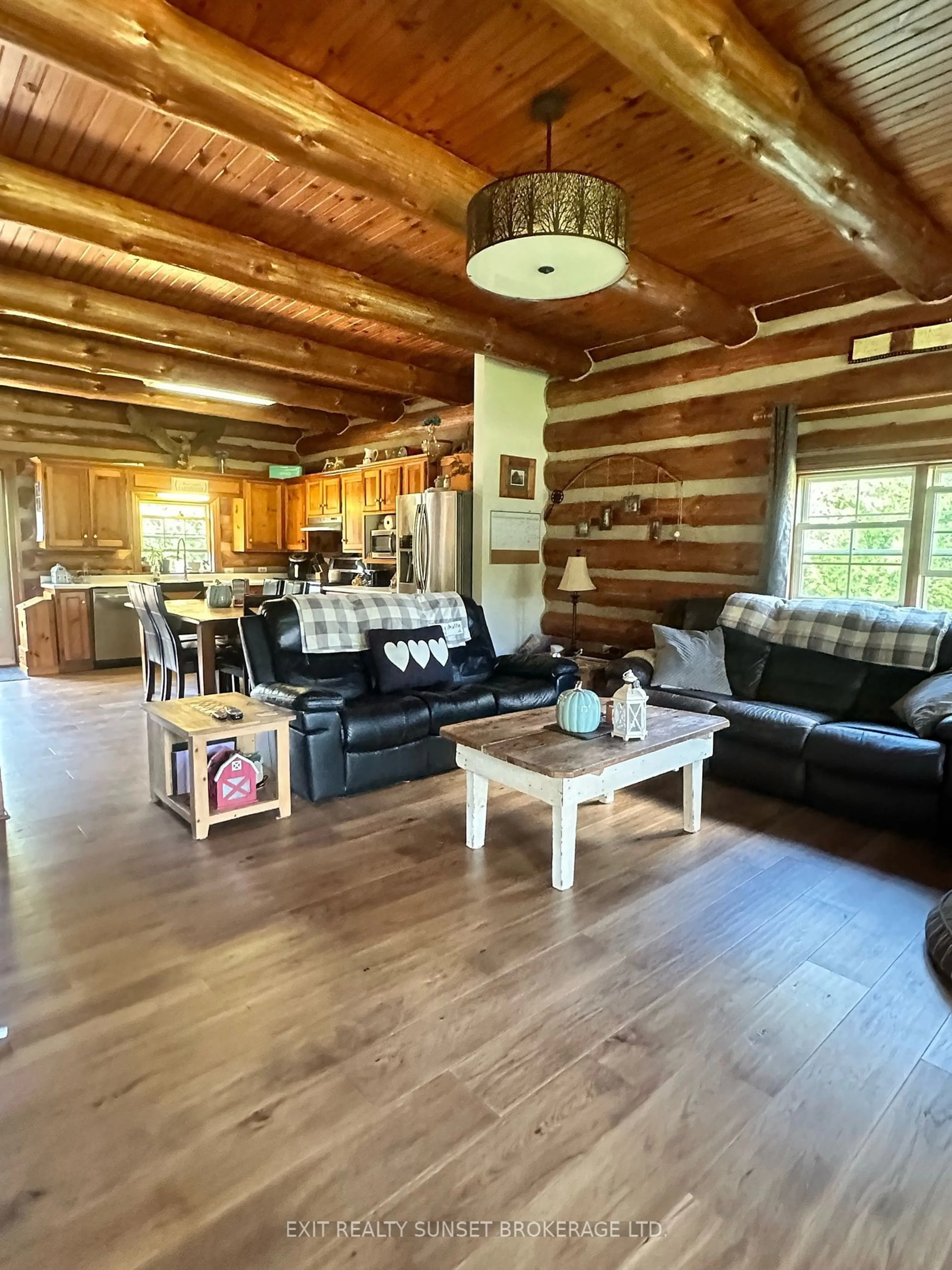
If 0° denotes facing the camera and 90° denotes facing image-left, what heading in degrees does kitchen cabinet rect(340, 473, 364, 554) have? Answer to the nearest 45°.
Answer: approximately 45°

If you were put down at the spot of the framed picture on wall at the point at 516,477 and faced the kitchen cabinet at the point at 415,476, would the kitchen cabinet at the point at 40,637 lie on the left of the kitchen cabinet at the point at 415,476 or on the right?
left

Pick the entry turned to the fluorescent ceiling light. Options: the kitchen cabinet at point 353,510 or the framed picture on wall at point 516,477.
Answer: the kitchen cabinet

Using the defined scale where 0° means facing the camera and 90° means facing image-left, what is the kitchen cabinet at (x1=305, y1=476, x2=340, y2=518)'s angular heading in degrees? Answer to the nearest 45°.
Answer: approximately 45°

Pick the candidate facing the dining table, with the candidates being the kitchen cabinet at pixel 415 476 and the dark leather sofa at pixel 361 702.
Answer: the kitchen cabinet

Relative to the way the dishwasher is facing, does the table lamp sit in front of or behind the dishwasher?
in front

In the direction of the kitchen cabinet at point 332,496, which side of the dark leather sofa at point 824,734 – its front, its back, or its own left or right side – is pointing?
right

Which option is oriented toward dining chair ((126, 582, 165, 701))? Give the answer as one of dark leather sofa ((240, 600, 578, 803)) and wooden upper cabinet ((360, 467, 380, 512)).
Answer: the wooden upper cabinet

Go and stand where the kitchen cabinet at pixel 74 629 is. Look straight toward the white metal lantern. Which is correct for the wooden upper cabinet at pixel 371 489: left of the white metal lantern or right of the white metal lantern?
left

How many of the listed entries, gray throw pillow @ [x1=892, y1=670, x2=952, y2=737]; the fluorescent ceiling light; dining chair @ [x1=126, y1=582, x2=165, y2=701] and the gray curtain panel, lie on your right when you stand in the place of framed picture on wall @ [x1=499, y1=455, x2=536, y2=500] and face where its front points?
2

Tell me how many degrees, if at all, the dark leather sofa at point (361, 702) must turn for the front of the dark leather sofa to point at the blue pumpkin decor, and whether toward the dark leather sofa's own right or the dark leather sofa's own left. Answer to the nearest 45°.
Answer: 0° — it already faces it

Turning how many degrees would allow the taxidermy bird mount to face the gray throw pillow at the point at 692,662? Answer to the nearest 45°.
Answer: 0° — it already faces it

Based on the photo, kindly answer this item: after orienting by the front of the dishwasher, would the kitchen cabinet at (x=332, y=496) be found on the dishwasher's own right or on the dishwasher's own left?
on the dishwasher's own left
